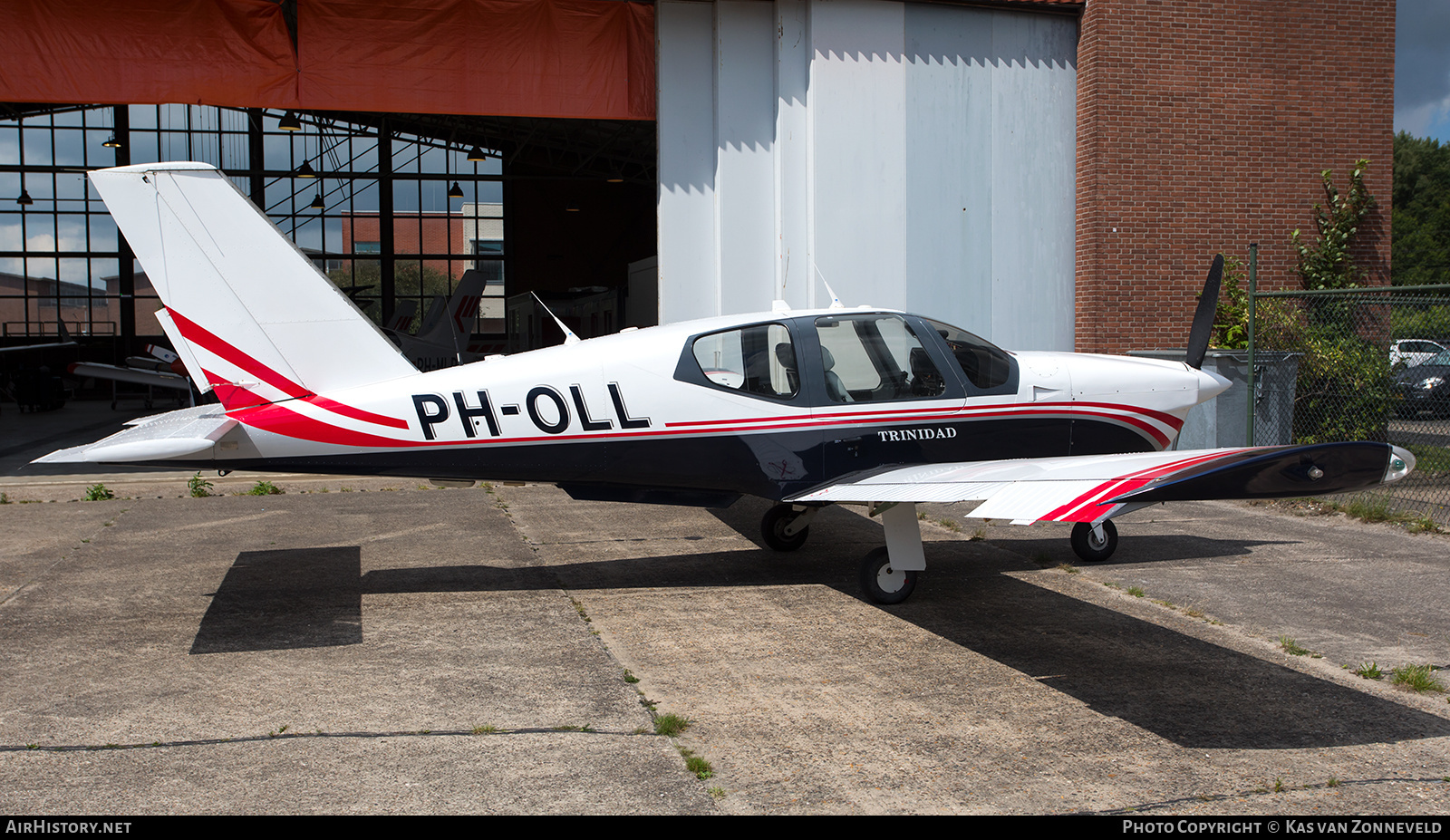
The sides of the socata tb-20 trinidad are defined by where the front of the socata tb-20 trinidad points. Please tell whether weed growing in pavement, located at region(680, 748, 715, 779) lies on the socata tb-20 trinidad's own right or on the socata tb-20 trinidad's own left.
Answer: on the socata tb-20 trinidad's own right

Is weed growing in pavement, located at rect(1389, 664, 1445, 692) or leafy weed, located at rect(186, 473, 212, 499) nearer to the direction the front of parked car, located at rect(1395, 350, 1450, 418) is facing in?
the leafy weed

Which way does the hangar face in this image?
toward the camera

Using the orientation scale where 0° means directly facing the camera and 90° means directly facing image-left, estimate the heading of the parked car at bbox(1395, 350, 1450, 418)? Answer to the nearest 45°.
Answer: approximately 45°

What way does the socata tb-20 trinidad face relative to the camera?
to the viewer's right

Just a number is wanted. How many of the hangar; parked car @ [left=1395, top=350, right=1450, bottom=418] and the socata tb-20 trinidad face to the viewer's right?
1

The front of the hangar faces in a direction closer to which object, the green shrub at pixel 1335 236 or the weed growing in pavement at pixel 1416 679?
the weed growing in pavement

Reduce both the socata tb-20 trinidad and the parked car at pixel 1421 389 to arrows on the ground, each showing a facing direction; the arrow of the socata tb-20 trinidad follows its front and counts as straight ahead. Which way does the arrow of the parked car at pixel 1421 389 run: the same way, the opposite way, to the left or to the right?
the opposite way

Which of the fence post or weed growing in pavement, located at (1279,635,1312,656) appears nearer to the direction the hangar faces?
the weed growing in pavement

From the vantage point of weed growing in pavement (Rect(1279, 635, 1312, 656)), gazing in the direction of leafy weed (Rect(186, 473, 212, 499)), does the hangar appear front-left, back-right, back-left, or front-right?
front-right

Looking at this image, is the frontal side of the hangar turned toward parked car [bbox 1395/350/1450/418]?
no

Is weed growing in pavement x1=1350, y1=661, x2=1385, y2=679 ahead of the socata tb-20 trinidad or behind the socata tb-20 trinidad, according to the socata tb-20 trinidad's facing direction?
ahead

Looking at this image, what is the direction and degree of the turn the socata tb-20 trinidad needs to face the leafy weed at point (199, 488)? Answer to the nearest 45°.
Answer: approximately 135° to its left

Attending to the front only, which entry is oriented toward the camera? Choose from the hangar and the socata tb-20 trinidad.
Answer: the hangar

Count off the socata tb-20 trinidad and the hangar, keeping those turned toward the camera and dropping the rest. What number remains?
1

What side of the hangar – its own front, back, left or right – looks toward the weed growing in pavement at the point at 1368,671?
front

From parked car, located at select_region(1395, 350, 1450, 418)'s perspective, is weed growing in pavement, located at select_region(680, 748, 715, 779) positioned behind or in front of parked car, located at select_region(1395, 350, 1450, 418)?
in front

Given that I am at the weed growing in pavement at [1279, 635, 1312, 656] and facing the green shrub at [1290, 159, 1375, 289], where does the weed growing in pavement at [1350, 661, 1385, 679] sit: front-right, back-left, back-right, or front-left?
back-right

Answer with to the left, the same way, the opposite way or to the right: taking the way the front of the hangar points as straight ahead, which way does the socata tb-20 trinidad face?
to the left

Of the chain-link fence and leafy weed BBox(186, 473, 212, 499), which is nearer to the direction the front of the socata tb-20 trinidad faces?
the chain-link fence
